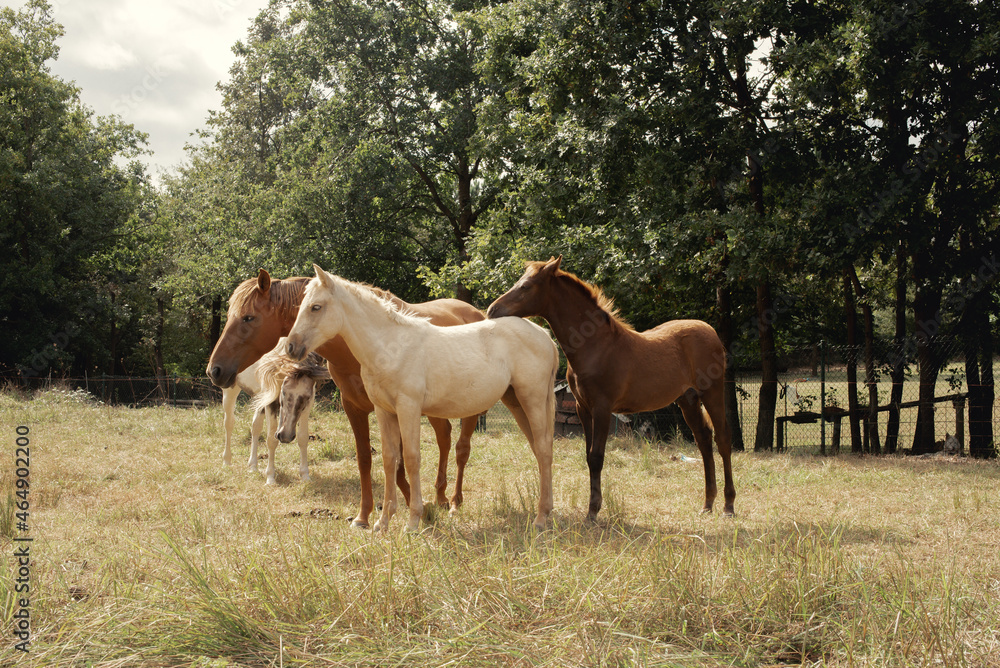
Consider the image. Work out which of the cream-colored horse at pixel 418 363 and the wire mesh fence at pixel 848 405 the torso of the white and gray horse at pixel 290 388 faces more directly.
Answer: the cream-colored horse

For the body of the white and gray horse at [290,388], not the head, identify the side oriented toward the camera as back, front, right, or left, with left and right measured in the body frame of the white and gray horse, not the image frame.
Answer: front

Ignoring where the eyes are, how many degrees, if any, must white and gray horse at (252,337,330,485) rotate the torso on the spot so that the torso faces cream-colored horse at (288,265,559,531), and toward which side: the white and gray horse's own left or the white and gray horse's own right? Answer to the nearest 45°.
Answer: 0° — it already faces it

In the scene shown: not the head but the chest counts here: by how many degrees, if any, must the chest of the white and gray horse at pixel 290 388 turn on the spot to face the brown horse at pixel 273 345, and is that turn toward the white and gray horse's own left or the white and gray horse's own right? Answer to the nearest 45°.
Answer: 0° — it already faces it

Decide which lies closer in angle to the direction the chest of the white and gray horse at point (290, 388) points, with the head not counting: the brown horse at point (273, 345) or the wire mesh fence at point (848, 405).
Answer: the brown horse

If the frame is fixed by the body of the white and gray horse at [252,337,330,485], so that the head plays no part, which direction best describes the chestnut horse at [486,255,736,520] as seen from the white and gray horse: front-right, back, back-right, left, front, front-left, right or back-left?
front-left
